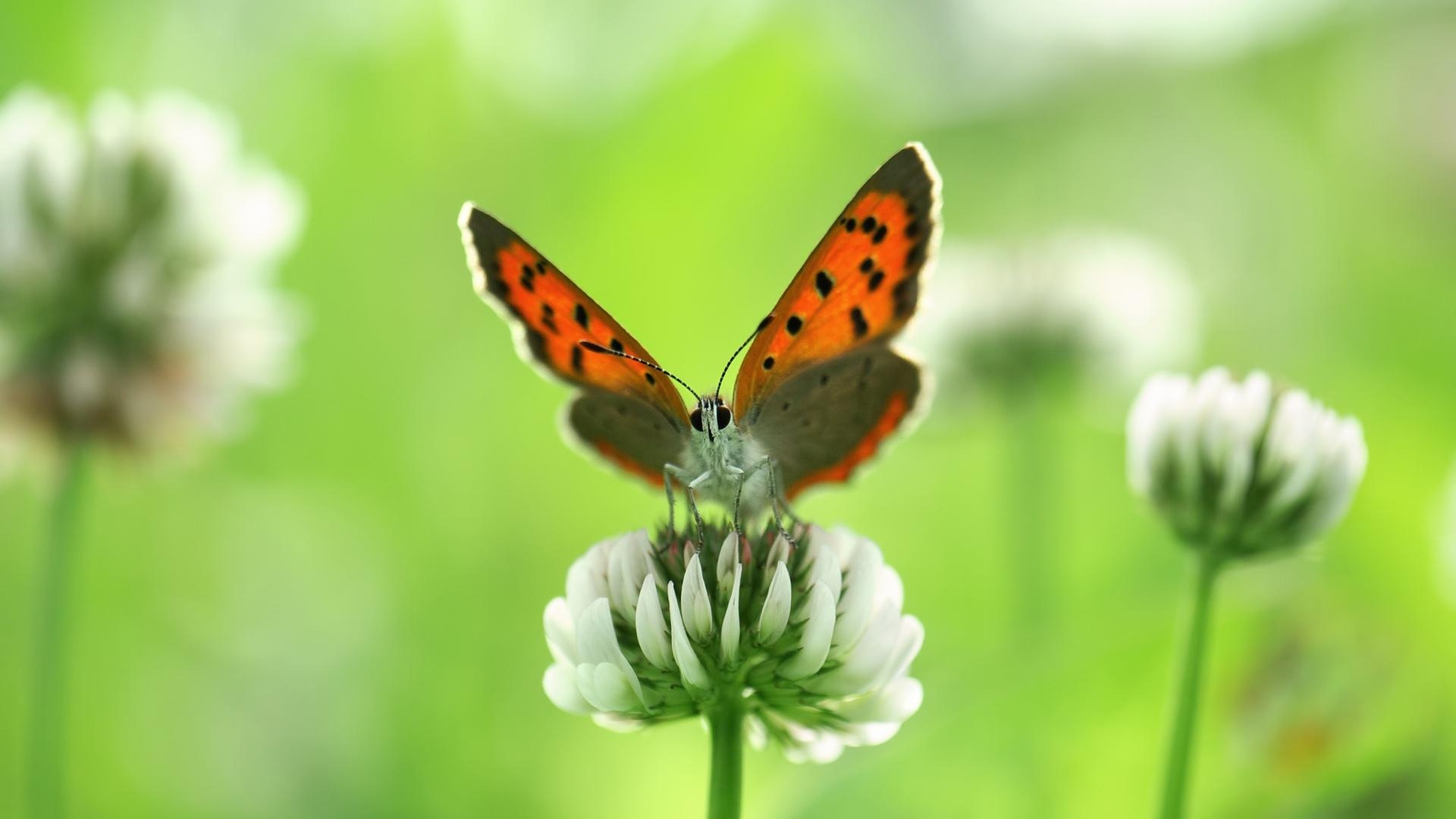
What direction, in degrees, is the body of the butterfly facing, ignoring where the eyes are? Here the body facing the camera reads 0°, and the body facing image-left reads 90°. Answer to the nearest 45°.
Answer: approximately 0°

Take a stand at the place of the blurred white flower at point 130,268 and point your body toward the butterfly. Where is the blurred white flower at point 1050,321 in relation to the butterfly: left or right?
left

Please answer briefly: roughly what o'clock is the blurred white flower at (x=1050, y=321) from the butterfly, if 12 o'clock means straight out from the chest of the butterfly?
The blurred white flower is roughly at 7 o'clock from the butterfly.

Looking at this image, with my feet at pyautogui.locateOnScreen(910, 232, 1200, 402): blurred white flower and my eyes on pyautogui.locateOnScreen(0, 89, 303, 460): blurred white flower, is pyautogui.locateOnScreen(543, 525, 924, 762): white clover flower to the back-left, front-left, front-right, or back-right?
front-left

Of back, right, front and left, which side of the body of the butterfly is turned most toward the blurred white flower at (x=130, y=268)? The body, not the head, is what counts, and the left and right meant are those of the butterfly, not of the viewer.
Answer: right
